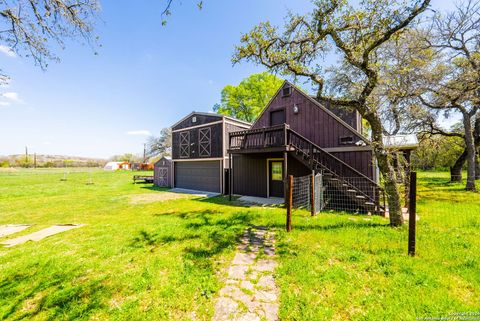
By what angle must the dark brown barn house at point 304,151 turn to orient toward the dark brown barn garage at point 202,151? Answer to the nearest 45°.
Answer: approximately 135° to its right

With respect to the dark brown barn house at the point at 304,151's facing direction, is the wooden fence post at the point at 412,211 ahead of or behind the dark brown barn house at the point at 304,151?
ahead

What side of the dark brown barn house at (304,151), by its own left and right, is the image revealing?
front
